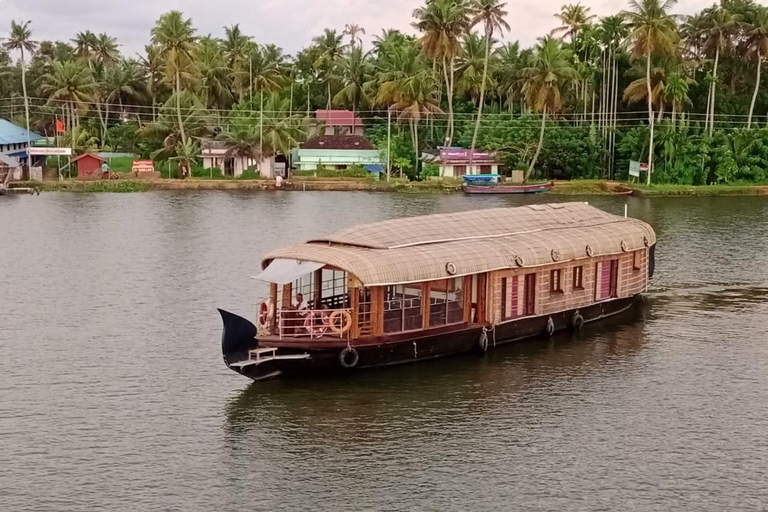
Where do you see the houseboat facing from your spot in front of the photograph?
facing the viewer and to the left of the viewer
